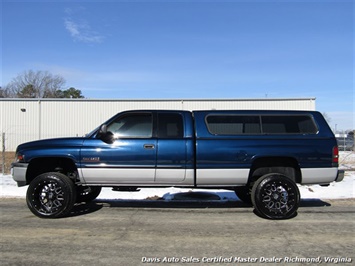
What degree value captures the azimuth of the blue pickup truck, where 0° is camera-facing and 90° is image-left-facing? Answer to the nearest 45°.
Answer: approximately 90°

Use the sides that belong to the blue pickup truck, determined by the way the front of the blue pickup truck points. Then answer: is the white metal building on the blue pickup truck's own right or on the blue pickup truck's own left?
on the blue pickup truck's own right
